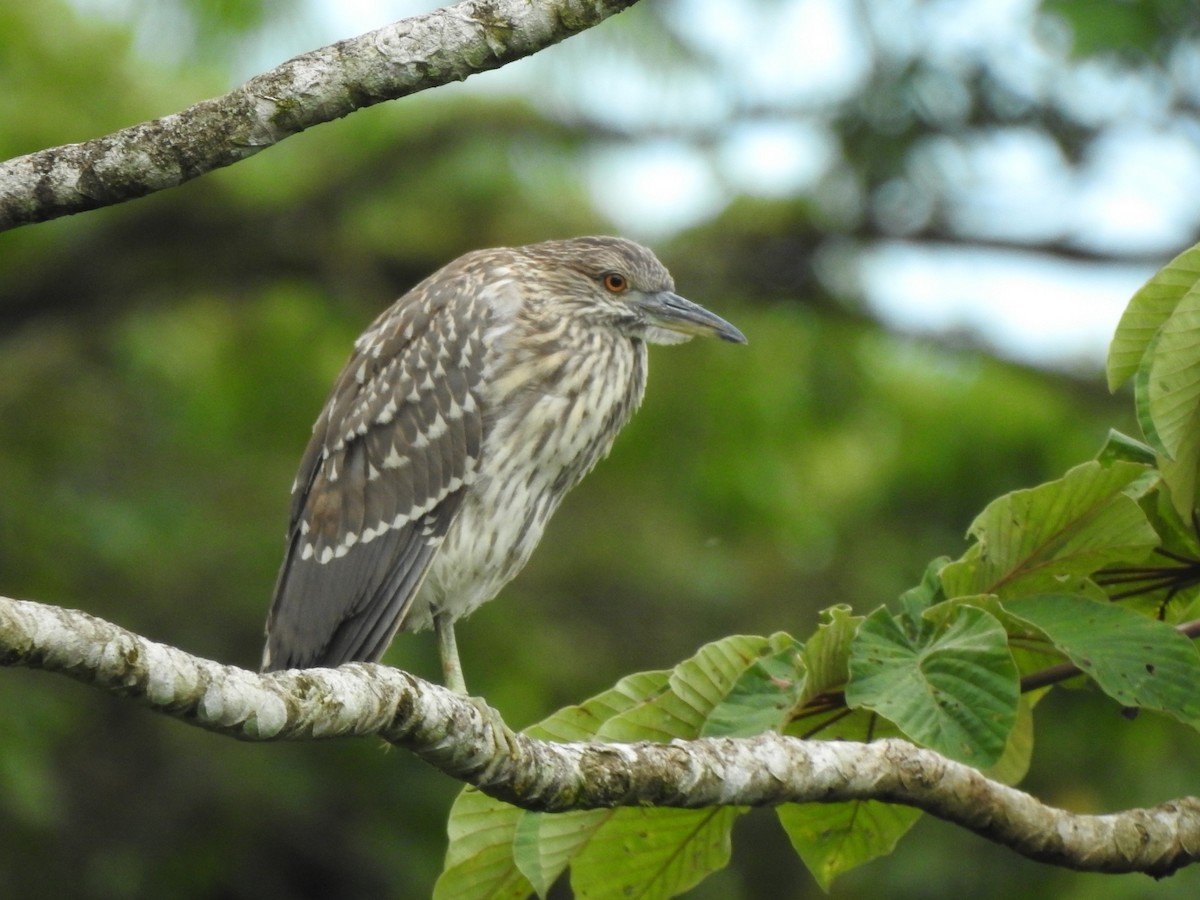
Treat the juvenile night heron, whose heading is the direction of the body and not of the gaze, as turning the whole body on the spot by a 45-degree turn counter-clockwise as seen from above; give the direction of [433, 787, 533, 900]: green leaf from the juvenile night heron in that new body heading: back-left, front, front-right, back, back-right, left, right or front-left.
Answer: back-right

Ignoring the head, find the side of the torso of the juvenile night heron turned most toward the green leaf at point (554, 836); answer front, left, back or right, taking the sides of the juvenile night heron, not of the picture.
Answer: front

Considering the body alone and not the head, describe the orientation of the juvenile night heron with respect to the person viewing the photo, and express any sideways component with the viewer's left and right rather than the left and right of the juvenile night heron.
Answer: facing to the right of the viewer

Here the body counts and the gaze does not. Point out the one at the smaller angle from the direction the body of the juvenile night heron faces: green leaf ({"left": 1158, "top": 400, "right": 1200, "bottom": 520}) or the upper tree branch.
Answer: the green leaf
